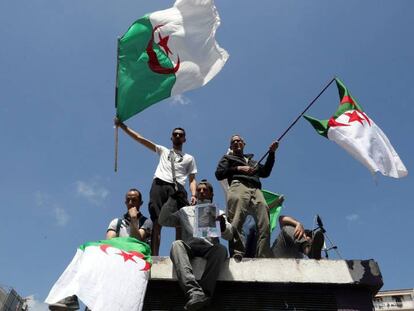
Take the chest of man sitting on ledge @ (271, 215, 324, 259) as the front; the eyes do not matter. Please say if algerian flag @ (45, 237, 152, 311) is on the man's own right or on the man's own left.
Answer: on the man's own right

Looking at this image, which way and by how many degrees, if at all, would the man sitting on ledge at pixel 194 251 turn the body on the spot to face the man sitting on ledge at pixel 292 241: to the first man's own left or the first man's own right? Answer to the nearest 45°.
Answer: approximately 135° to the first man's own left

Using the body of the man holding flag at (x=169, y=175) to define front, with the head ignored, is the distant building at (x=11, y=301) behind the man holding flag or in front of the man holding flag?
behind

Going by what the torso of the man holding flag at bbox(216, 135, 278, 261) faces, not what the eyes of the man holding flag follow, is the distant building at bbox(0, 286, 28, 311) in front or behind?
behind

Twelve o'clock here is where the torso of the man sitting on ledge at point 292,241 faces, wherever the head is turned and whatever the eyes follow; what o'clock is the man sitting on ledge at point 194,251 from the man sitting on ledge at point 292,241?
the man sitting on ledge at point 194,251 is roughly at 3 o'clock from the man sitting on ledge at point 292,241.

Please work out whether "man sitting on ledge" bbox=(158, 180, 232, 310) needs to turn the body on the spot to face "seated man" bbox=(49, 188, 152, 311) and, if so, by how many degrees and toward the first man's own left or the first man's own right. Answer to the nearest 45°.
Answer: approximately 135° to the first man's own right

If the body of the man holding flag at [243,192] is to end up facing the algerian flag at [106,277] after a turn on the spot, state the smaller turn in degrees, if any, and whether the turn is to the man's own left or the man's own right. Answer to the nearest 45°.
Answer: approximately 45° to the man's own right

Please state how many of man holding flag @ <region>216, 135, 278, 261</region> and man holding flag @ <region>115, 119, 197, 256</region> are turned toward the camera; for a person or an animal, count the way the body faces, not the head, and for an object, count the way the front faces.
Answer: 2

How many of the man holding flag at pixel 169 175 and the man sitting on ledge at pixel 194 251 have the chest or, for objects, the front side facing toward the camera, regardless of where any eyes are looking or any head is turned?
2

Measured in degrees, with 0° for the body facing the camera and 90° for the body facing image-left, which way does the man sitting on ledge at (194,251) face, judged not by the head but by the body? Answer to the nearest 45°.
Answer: approximately 0°
